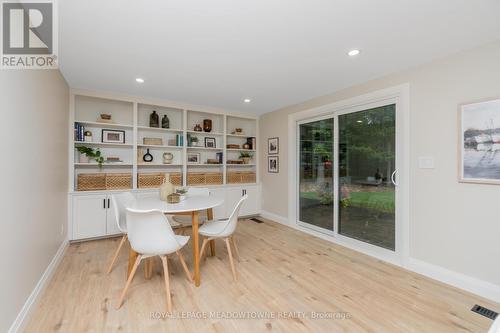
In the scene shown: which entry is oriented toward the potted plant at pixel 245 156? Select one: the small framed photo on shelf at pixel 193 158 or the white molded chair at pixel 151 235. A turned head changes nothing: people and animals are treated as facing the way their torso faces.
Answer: the white molded chair

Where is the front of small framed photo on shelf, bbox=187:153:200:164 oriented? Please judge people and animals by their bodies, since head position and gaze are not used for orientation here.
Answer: toward the camera

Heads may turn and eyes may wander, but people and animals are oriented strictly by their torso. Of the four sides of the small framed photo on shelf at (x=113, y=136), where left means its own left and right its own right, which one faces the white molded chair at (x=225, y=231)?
front

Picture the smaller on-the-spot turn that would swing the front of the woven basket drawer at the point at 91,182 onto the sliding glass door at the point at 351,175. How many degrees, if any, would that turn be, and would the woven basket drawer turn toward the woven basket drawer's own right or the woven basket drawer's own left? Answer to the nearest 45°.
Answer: approximately 45° to the woven basket drawer's own left

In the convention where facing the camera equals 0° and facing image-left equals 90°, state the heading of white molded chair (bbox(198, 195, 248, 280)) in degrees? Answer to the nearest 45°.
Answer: approximately 90°

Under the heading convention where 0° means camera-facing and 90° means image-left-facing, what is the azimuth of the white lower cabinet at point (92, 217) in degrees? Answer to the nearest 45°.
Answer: approximately 0°

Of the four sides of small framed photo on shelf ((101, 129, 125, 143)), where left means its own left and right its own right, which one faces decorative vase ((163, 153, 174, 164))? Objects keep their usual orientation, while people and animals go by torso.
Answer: left

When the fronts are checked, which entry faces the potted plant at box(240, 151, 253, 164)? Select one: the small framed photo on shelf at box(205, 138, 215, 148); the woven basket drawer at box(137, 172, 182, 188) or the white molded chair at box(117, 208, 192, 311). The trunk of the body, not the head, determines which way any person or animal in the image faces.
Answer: the white molded chair

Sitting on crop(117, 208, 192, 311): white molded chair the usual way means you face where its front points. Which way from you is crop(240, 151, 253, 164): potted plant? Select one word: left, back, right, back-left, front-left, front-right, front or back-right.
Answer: front

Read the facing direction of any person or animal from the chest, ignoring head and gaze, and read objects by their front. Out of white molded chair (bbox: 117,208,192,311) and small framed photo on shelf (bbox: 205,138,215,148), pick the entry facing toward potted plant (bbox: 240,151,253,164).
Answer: the white molded chair

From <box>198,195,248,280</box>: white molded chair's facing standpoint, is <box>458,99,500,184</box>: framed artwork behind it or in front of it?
behind

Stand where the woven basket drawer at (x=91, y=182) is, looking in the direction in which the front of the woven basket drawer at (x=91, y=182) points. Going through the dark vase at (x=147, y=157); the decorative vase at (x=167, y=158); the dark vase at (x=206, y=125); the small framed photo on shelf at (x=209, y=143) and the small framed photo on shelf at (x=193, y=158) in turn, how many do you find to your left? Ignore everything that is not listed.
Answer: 5

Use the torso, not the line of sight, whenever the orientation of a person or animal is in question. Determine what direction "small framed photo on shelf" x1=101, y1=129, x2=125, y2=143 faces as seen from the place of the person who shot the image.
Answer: facing the viewer

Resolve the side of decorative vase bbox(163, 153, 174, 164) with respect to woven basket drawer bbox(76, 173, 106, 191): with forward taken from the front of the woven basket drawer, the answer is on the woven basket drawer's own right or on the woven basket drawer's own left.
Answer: on the woven basket drawer's own left

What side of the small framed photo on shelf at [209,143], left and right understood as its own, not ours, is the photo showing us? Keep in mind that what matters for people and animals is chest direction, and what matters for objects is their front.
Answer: front

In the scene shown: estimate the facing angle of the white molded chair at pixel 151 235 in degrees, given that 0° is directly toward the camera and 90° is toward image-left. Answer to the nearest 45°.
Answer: approximately 225°

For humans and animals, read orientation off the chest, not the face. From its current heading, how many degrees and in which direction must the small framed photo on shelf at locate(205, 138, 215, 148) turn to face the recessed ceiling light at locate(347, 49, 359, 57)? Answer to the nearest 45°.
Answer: approximately 45° to its left

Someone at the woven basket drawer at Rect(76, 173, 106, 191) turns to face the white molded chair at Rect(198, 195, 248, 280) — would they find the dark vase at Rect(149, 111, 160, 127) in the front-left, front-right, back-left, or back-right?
front-left
